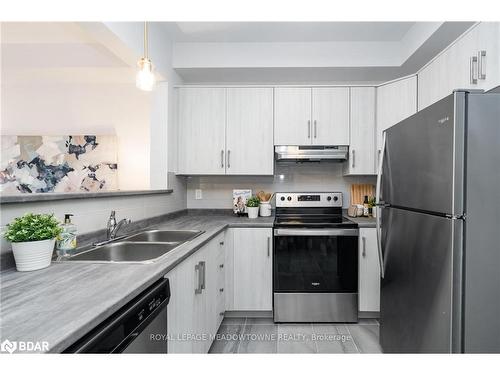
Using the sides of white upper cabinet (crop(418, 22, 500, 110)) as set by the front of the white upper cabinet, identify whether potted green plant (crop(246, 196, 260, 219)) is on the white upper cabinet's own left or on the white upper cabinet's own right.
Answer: on the white upper cabinet's own right

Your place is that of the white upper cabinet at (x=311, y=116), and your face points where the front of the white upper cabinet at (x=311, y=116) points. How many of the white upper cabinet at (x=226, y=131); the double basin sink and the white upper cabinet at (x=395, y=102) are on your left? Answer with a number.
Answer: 1

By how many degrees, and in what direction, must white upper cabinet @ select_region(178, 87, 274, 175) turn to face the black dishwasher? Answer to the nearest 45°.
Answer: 0° — it already faces it

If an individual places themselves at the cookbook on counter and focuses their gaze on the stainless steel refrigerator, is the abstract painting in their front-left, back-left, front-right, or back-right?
back-right

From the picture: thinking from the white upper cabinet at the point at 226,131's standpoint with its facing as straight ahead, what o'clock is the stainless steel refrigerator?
The stainless steel refrigerator is roughly at 11 o'clock from the white upper cabinet.

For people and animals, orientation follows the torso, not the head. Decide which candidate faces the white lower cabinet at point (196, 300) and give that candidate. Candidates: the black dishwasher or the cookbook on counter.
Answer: the cookbook on counter

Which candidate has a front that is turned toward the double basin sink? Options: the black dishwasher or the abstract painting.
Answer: the abstract painting

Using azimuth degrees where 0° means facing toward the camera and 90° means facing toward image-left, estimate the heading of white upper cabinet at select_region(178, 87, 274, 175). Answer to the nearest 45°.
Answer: approximately 0°

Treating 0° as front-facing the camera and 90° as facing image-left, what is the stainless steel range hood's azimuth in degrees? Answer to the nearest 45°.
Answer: approximately 0°
